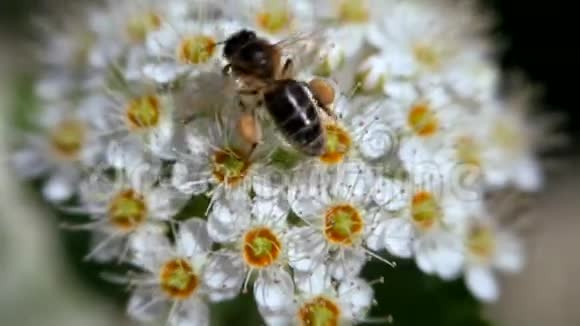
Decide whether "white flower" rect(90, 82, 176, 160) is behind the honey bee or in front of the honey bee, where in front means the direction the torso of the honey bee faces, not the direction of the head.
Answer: in front

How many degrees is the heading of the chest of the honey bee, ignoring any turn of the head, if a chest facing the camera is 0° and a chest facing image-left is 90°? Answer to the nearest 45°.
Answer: approximately 135°

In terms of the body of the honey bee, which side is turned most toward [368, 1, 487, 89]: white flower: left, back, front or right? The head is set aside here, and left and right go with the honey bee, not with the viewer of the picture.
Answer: right
